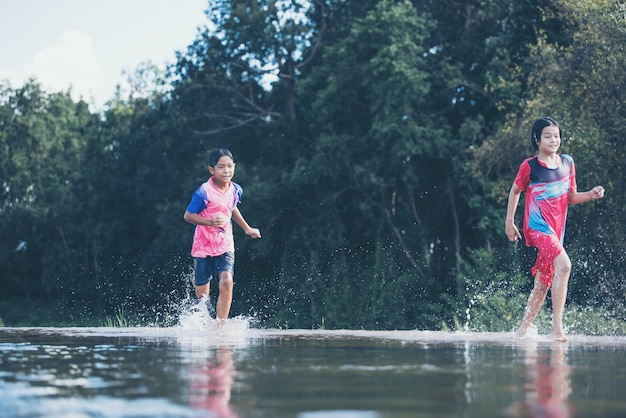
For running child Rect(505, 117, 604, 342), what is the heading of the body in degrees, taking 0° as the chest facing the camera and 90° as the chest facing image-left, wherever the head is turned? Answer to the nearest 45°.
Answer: approximately 315°

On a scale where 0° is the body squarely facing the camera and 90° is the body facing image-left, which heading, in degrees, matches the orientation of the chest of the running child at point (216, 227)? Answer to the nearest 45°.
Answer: approximately 315°

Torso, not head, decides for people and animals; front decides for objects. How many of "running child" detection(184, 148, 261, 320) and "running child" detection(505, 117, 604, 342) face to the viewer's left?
0

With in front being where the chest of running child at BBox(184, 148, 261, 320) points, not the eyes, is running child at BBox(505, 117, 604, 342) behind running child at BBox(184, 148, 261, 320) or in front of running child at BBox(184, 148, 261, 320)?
in front

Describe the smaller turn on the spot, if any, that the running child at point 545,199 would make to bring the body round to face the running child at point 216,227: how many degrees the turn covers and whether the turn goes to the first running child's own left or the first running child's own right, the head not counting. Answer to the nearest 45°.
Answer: approximately 135° to the first running child's own right
